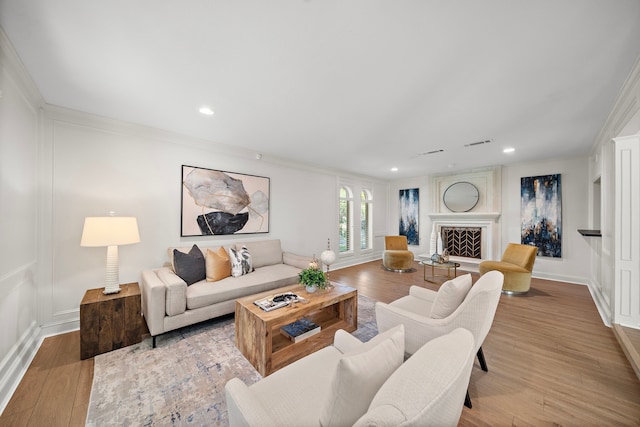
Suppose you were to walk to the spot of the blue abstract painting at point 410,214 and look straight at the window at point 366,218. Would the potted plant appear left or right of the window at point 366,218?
left

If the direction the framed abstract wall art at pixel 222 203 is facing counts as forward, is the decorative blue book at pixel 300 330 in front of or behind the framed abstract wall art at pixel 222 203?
in front

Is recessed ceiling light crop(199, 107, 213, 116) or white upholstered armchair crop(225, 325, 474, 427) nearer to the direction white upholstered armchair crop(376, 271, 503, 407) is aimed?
the recessed ceiling light

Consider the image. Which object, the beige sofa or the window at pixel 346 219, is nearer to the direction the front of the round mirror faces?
the beige sofa

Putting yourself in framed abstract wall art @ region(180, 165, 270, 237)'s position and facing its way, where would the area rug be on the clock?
The area rug is roughly at 12 o'clock from the framed abstract wall art.

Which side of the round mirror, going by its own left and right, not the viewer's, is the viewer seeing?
front

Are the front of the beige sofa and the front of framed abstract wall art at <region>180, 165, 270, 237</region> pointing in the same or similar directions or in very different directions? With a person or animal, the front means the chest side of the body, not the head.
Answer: same or similar directions

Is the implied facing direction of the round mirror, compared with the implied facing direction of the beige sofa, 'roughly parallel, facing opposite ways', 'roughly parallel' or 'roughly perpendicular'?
roughly perpendicular

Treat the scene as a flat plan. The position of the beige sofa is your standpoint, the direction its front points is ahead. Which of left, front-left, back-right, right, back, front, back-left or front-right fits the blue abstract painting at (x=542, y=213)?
front-left

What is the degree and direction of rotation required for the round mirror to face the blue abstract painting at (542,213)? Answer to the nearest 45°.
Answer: approximately 90° to its left

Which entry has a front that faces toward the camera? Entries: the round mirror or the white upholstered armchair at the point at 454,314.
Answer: the round mirror

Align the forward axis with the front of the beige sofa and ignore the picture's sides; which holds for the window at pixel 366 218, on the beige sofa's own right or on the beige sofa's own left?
on the beige sofa's own left

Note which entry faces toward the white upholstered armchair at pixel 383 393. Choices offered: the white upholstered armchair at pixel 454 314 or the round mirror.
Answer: the round mirror

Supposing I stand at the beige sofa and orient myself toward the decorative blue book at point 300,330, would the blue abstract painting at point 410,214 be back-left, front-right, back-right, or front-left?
front-left

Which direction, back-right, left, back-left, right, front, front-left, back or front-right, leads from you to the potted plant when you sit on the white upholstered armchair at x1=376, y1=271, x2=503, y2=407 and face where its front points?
front-left

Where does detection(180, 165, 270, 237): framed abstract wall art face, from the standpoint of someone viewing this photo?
facing the viewer and to the right of the viewer
